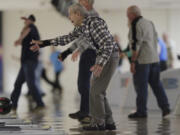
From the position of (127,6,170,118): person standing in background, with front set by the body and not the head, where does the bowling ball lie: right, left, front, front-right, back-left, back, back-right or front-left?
front-left

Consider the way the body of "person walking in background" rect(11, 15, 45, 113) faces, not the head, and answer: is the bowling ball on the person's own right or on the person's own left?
on the person's own left

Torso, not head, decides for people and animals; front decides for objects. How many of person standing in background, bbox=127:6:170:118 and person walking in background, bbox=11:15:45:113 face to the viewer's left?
2

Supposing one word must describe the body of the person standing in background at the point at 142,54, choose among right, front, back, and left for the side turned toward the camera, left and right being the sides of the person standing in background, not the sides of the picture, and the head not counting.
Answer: left

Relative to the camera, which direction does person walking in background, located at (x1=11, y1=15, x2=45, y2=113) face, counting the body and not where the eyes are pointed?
to the viewer's left

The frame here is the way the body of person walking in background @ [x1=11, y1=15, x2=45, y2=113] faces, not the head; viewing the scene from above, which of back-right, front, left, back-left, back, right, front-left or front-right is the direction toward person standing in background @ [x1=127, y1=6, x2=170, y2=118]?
back-left

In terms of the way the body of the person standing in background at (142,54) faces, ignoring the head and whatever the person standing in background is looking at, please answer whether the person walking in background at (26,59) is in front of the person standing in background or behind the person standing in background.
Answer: in front

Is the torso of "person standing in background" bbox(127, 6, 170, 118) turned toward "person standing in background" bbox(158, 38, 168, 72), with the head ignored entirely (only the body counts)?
no

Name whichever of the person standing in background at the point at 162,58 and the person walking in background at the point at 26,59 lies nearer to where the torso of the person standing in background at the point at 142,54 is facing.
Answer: the person walking in background

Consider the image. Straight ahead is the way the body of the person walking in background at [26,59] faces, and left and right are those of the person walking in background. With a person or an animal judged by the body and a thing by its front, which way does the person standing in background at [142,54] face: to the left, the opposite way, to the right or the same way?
the same way
